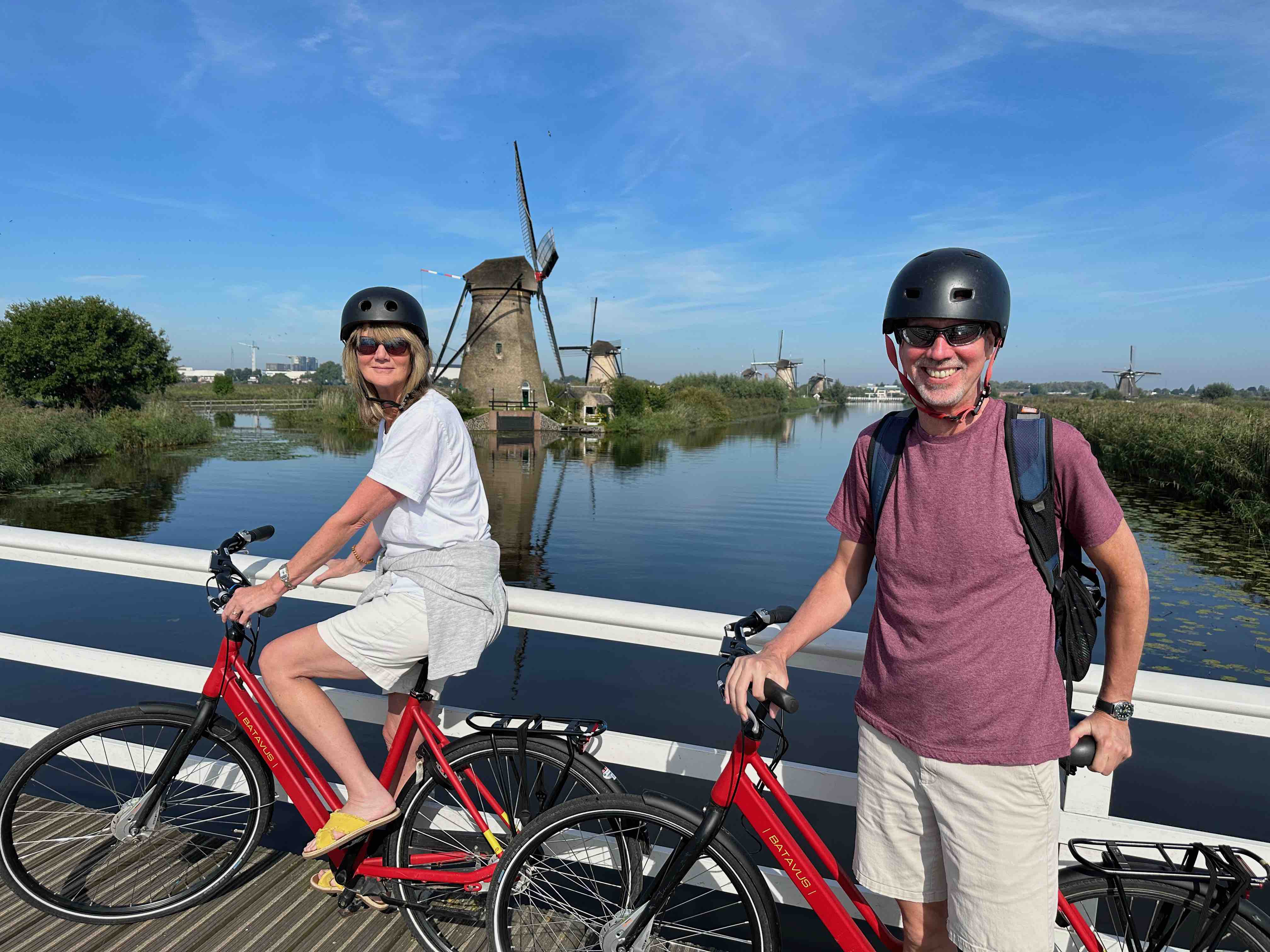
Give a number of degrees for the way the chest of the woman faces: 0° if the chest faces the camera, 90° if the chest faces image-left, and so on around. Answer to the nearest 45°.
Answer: approximately 90°

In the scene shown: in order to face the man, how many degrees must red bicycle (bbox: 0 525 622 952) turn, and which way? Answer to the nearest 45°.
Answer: approximately 135° to its left

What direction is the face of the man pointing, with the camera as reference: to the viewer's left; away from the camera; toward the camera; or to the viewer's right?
toward the camera

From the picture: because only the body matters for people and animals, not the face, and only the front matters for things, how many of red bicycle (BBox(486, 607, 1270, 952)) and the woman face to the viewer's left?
2

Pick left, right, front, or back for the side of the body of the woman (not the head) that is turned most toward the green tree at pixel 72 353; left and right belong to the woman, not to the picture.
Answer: right

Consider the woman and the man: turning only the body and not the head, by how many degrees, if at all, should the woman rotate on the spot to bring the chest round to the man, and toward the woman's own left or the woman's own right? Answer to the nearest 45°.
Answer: approximately 135° to the woman's own left

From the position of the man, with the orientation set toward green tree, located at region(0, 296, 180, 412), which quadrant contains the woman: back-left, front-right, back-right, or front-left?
front-left

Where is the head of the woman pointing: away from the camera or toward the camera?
toward the camera

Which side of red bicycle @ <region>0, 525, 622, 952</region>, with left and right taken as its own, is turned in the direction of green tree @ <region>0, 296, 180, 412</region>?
right

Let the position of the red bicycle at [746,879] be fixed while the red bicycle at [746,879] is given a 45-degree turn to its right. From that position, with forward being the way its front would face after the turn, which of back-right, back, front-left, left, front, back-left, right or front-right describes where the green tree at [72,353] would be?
front

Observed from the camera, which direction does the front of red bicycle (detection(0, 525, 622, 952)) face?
facing to the left of the viewer

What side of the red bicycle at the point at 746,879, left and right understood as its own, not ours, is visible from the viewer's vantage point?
left
